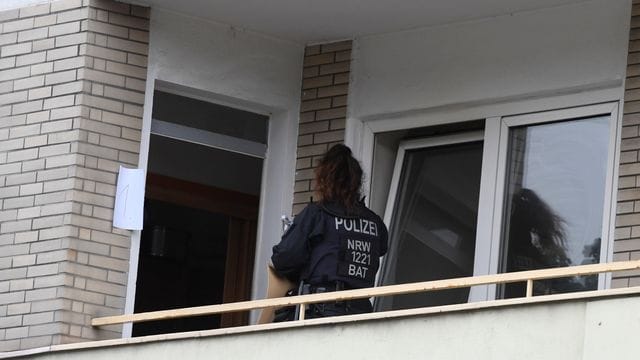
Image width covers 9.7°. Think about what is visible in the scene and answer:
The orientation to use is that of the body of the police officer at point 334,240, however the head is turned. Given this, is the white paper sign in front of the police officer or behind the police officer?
in front

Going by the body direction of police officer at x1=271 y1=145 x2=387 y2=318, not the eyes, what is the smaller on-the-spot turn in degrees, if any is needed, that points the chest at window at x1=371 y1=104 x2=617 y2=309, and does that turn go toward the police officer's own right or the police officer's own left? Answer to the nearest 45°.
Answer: approximately 90° to the police officer's own right

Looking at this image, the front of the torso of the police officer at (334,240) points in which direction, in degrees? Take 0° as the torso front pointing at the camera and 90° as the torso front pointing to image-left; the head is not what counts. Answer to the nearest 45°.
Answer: approximately 135°

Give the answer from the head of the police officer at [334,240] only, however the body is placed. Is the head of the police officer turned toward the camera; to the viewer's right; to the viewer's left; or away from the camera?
away from the camera
